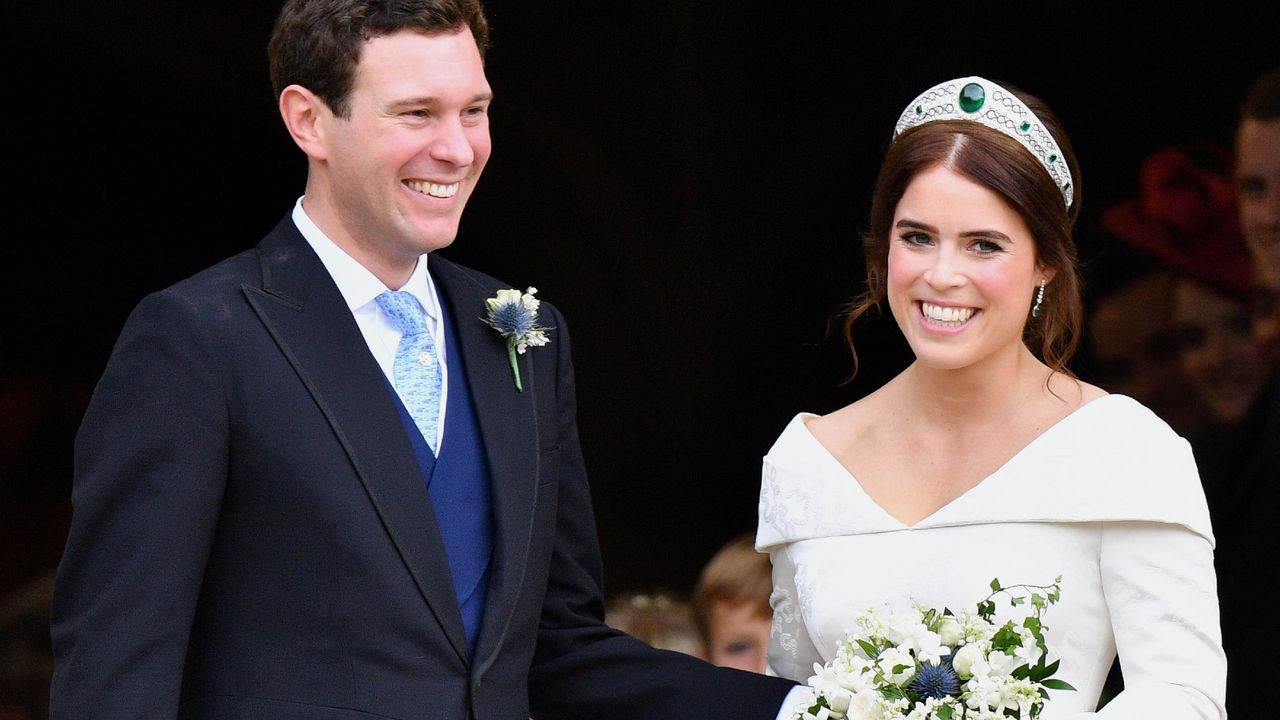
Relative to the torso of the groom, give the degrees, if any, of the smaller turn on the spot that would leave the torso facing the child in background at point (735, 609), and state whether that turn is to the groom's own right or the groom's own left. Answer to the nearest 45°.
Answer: approximately 90° to the groom's own left

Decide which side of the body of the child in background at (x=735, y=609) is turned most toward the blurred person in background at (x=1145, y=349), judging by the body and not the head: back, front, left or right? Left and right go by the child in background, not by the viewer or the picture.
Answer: left

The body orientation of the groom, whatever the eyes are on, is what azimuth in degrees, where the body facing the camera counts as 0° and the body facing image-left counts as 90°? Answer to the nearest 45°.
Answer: approximately 315°

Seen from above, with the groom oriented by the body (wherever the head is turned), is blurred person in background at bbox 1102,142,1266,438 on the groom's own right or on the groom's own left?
on the groom's own left

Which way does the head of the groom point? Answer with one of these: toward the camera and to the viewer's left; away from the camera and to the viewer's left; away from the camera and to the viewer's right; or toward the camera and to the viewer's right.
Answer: toward the camera and to the viewer's right

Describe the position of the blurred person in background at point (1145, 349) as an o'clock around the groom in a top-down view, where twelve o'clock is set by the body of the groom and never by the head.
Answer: The blurred person in background is roughly at 9 o'clock from the groom.

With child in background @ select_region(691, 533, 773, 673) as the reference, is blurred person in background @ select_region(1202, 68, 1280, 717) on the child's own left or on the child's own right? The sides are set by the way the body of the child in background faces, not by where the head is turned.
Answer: on the child's own left

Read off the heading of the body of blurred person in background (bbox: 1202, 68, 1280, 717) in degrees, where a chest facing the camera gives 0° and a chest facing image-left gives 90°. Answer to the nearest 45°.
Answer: approximately 45°

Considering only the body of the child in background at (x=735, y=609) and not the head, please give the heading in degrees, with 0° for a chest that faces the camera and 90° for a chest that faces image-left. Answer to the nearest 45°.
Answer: approximately 0°

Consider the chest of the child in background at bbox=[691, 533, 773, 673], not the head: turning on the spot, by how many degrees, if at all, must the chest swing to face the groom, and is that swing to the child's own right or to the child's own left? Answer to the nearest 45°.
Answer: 0° — they already face them
